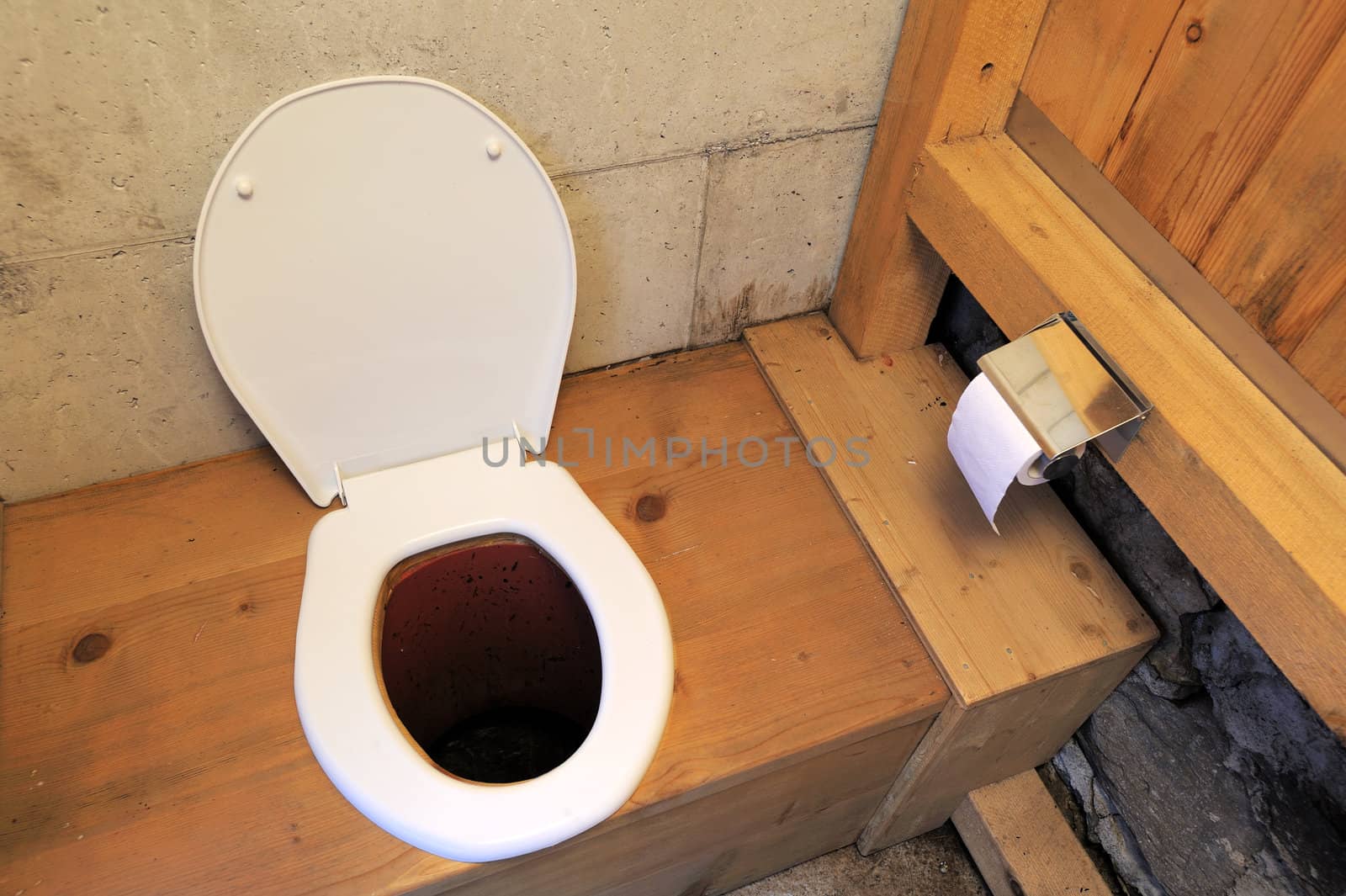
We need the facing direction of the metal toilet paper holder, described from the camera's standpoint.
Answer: facing the viewer and to the left of the viewer

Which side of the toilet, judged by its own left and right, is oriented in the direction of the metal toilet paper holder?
left

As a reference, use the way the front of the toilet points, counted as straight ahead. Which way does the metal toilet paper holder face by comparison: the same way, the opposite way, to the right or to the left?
to the right

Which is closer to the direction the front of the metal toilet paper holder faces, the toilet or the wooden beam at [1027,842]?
the toilet

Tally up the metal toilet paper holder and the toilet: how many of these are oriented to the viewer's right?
0

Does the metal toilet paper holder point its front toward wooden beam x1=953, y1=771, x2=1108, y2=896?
no

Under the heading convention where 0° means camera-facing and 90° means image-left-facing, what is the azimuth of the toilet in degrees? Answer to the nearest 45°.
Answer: approximately 0°

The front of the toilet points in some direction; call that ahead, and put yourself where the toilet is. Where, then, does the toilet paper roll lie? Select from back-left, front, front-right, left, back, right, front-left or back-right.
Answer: left
